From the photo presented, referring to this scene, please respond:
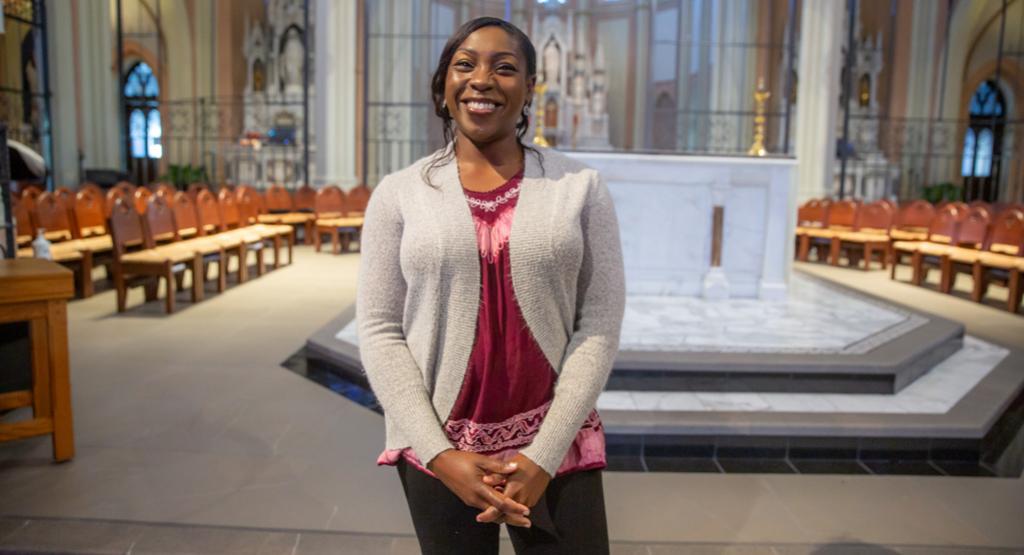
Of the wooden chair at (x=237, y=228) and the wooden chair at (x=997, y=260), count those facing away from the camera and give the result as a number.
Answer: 0

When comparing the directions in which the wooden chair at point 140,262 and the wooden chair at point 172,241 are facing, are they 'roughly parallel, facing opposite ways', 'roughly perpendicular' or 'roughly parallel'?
roughly parallel

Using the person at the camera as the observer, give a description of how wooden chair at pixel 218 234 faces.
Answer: facing the viewer and to the right of the viewer

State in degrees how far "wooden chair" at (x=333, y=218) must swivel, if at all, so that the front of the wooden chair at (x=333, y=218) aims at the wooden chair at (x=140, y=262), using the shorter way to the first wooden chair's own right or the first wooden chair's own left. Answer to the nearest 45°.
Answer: approximately 45° to the first wooden chair's own right

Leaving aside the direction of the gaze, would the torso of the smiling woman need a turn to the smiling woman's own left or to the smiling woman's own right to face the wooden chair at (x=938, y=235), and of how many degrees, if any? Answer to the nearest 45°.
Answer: approximately 135° to the smiling woman's own left

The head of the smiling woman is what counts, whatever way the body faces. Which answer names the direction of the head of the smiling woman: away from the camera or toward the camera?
toward the camera

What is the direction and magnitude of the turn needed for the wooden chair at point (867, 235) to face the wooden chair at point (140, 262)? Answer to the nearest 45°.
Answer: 0° — it already faces it

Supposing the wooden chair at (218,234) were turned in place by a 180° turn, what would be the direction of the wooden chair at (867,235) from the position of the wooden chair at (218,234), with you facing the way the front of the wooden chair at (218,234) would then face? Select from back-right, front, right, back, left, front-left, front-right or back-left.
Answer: back-right

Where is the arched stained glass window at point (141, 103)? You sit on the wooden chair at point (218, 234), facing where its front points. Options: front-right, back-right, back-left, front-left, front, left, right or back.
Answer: back-left

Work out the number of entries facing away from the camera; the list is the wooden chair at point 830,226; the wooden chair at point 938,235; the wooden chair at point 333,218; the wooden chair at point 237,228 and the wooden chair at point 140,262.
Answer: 0

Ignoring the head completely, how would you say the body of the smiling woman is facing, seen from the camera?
toward the camera

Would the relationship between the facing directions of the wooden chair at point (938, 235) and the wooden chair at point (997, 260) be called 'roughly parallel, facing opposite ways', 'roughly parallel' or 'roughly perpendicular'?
roughly parallel

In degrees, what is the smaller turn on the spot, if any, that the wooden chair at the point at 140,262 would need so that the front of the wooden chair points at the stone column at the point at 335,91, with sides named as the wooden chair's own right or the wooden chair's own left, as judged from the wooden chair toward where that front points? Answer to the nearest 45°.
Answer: approximately 90° to the wooden chair's own left
